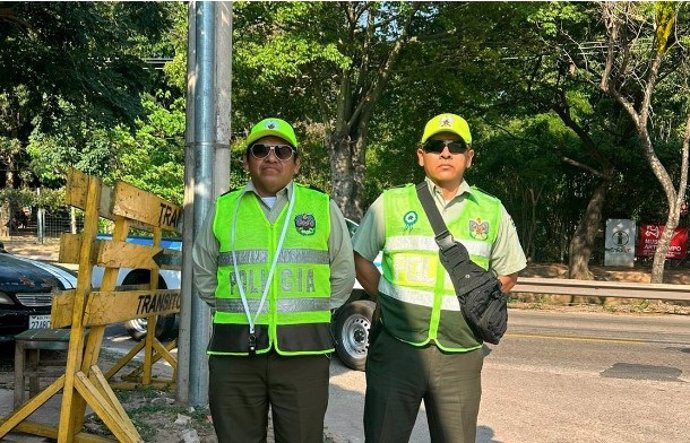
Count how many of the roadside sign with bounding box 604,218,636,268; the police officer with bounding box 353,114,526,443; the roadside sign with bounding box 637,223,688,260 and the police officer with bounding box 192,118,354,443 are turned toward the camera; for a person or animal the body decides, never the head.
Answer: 4

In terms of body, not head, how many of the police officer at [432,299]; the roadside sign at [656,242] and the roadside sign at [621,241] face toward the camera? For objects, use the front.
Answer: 3

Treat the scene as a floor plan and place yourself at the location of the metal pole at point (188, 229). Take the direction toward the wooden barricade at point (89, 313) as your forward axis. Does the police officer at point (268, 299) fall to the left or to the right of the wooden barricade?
left

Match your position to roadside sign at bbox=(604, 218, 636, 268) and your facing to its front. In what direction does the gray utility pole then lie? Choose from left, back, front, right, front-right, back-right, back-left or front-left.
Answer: front

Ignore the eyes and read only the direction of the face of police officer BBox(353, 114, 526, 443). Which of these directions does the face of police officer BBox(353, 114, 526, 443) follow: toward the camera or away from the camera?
toward the camera

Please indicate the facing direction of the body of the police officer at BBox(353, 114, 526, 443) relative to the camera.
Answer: toward the camera

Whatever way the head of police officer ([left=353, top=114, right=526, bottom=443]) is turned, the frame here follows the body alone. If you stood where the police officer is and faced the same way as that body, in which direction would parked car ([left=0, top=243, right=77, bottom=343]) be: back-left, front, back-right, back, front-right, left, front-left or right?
back-right

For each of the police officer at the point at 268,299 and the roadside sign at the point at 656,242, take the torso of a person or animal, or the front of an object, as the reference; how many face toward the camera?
2

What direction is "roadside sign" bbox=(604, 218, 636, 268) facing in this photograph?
toward the camera

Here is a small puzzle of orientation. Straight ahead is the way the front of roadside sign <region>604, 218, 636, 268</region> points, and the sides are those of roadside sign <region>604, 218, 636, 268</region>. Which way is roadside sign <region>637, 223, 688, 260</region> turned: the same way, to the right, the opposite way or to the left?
the same way

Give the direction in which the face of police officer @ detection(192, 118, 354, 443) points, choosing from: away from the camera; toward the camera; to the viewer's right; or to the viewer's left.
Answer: toward the camera

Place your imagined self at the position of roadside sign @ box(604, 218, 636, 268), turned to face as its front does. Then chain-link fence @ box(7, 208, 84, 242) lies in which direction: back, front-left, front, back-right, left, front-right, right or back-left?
right

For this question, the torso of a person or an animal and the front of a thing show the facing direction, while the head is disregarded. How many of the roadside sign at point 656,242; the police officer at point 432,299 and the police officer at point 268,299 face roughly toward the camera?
3

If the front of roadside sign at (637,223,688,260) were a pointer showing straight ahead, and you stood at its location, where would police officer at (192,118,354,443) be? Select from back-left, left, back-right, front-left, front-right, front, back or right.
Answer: front

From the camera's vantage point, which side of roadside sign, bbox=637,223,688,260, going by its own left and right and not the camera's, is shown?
front
